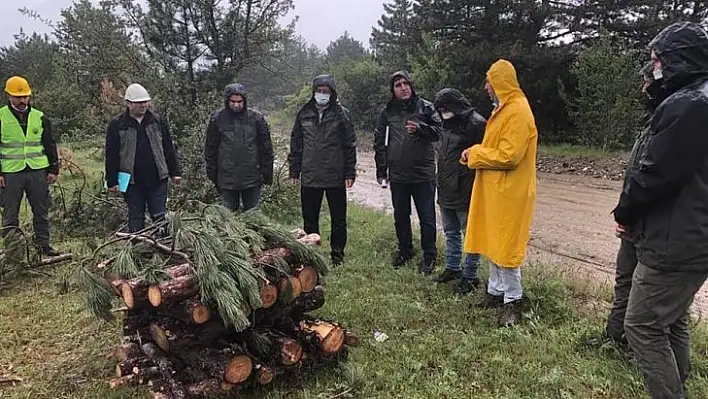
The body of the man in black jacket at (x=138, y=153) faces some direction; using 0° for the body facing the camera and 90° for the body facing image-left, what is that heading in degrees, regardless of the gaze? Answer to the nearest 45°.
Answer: approximately 0°

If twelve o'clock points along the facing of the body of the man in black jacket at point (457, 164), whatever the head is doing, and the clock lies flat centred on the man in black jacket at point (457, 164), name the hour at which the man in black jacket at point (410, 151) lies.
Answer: the man in black jacket at point (410, 151) is roughly at 3 o'clock from the man in black jacket at point (457, 164).

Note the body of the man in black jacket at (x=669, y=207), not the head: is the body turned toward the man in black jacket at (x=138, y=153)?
yes

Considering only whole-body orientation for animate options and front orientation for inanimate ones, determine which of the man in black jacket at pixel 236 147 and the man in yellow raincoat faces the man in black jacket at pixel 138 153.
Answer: the man in yellow raincoat

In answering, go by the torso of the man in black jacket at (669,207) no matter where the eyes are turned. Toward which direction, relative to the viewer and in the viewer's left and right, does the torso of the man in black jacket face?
facing to the left of the viewer

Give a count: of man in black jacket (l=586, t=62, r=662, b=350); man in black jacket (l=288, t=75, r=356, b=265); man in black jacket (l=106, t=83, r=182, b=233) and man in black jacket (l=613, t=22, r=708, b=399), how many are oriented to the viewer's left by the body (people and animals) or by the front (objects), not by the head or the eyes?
2

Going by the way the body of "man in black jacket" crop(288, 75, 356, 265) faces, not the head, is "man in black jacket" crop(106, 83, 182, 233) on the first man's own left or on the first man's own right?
on the first man's own right

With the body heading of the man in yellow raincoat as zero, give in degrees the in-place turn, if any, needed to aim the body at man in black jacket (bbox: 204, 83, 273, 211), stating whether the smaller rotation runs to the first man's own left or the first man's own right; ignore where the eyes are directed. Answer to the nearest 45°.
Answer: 0° — they already face them

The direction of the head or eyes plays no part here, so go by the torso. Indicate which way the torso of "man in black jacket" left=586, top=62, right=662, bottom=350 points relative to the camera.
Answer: to the viewer's left
